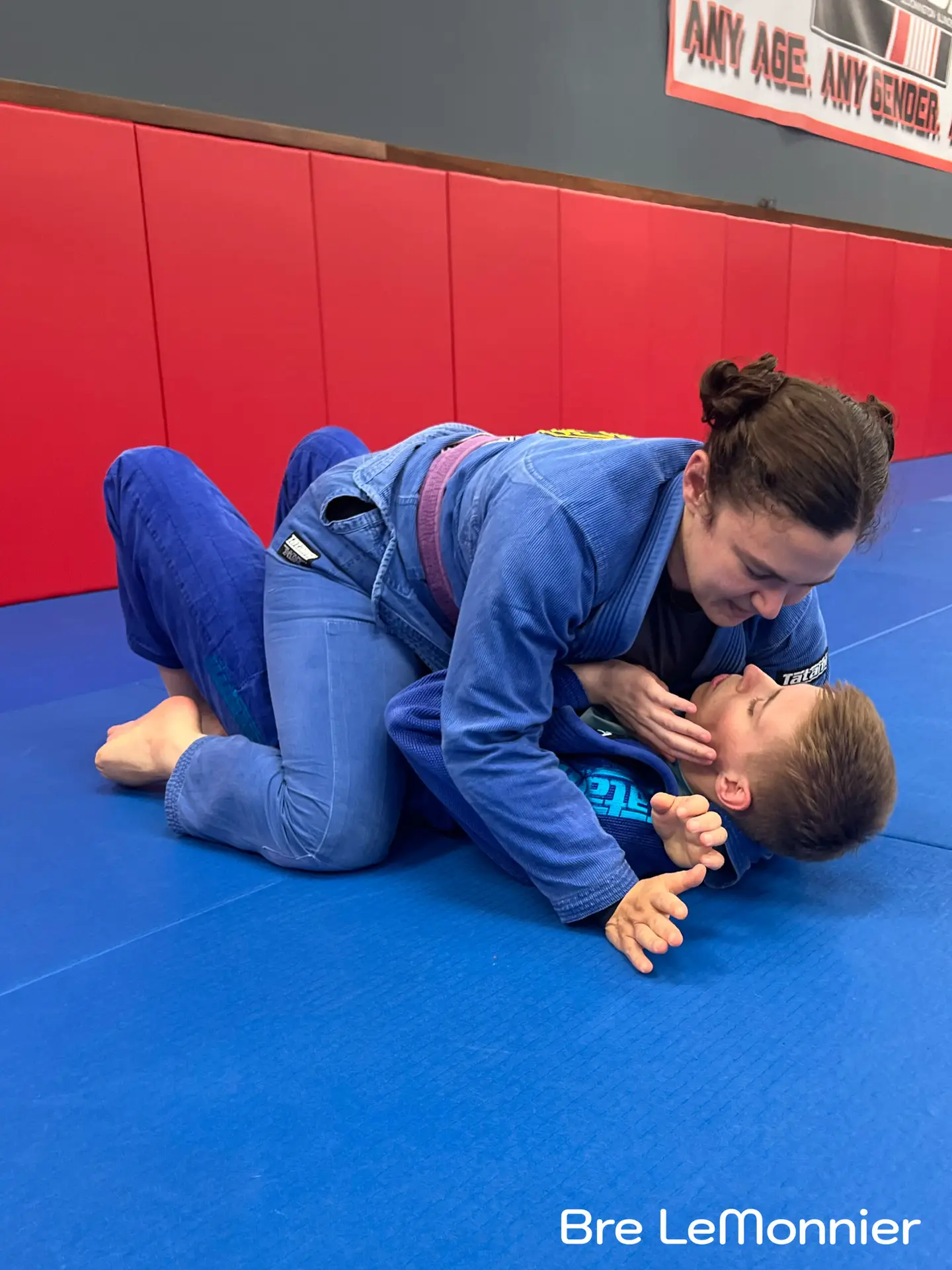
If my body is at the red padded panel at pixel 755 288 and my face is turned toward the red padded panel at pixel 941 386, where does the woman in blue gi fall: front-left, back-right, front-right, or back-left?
back-right

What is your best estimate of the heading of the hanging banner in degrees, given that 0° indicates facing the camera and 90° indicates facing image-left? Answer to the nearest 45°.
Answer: approximately 315°

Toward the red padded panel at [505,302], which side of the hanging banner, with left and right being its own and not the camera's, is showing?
right

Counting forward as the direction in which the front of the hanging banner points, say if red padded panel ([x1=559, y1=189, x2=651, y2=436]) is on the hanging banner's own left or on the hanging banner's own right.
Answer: on the hanging banner's own right

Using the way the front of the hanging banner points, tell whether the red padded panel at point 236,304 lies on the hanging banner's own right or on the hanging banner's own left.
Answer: on the hanging banner's own right

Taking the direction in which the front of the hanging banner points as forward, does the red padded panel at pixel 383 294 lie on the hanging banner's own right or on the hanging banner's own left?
on the hanging banner's own right

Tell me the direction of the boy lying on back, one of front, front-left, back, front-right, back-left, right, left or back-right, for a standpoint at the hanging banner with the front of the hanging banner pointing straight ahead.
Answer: front-right
